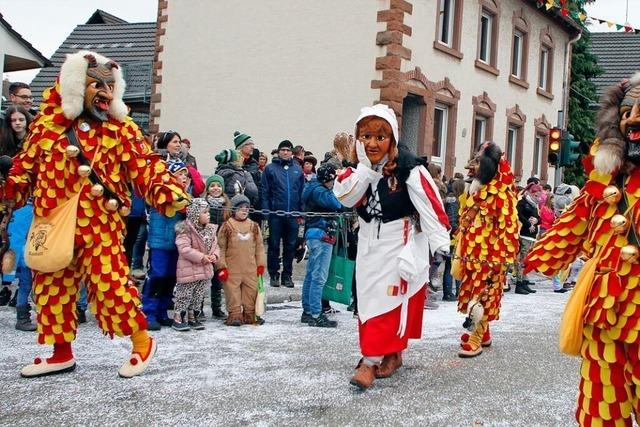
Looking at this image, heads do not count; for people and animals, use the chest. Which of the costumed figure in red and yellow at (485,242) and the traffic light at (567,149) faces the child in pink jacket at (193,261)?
the costumed figure in red and yellow

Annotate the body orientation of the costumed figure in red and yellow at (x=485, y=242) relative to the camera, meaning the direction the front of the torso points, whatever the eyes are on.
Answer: to the viewer's left

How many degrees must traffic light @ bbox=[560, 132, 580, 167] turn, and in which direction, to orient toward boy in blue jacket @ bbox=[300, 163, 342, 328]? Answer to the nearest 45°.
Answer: approximately 90° to its right

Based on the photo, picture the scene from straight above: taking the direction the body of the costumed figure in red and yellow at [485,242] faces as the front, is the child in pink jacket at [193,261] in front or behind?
in front

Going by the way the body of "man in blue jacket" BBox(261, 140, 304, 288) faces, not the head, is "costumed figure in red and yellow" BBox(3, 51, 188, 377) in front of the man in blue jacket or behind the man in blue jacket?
in front

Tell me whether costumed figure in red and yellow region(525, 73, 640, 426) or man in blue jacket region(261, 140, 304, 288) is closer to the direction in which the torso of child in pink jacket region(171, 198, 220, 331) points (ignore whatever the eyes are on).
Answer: the costumed figure in red and yellow

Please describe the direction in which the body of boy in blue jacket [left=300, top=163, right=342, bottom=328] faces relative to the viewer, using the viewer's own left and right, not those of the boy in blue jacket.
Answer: facing to the right of the viewer

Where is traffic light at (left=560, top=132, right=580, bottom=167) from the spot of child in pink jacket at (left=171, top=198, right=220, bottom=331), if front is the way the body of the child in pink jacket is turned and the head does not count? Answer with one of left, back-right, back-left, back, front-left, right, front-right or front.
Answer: left
